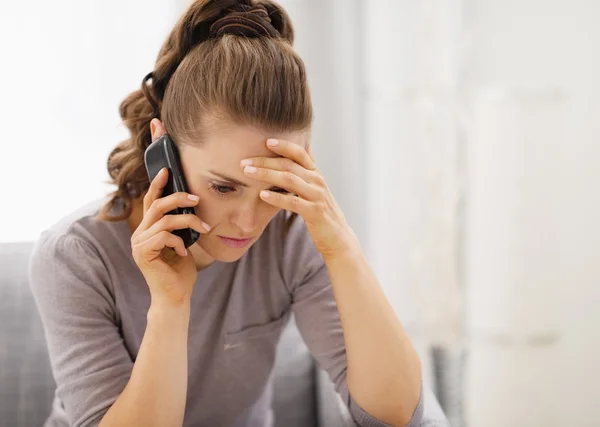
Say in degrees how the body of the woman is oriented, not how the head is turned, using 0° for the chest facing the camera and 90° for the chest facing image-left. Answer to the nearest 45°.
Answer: approximately 315°
